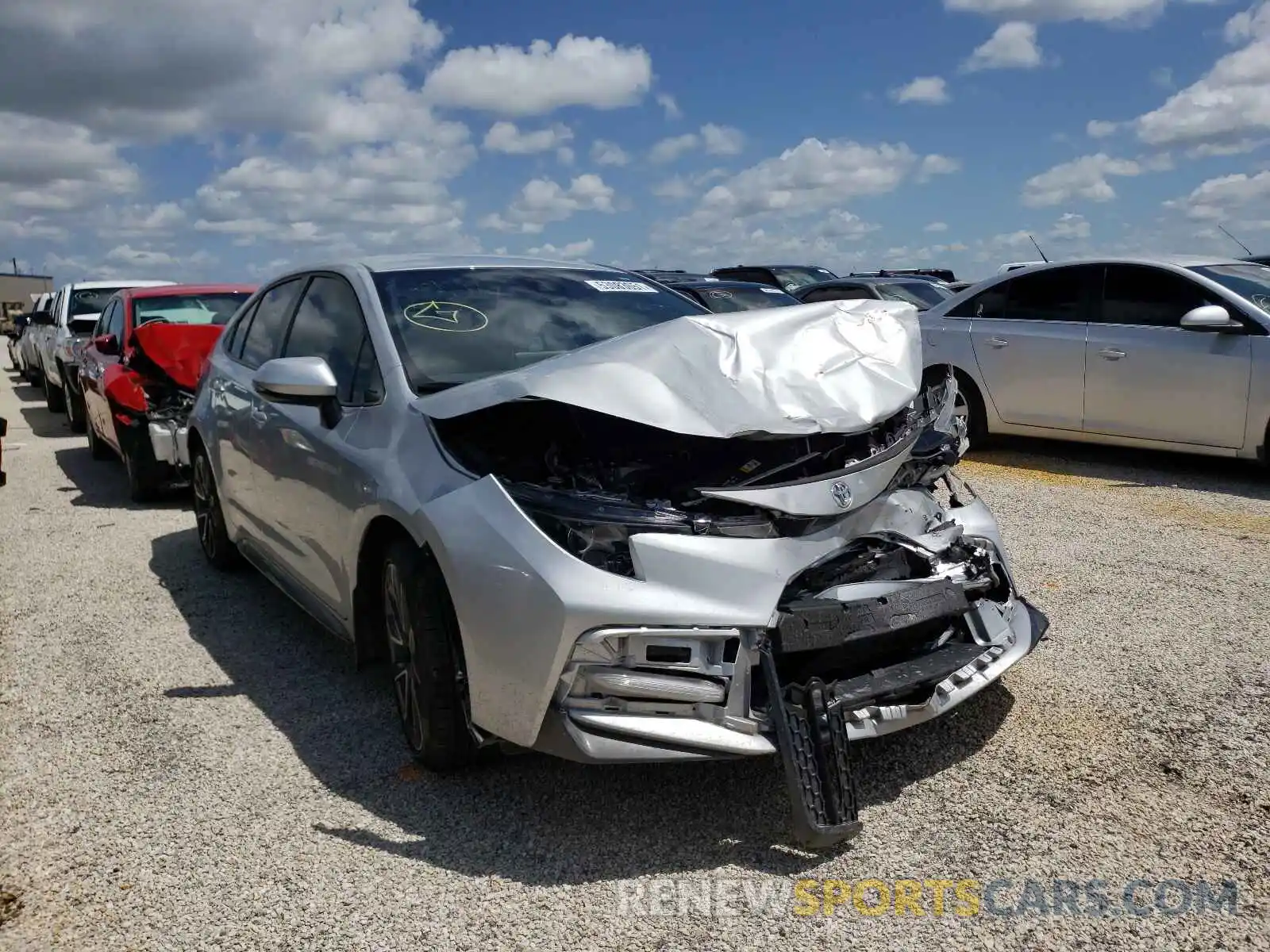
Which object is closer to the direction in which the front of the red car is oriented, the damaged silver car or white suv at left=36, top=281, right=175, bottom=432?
the damaged silver car

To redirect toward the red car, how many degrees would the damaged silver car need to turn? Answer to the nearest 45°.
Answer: approximately 180°

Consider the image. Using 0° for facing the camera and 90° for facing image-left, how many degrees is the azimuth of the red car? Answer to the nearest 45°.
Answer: approximately 315°

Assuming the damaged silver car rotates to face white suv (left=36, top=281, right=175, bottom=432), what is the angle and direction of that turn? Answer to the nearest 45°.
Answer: approximately 180°
